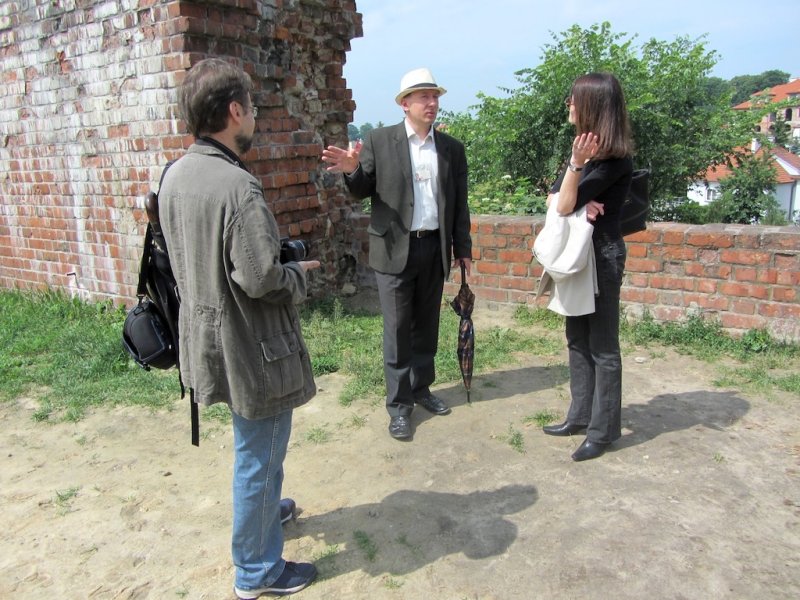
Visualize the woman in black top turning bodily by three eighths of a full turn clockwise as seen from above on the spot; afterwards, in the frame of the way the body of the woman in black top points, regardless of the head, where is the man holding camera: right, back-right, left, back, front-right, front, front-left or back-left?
back

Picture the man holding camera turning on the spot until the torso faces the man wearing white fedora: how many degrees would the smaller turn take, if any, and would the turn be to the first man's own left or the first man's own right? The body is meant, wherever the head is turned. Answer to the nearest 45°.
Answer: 0° — they already face them

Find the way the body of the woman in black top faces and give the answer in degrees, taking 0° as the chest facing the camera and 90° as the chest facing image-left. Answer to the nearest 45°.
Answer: approximately 90°

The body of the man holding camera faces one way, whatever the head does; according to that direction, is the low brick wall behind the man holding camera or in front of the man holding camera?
in front

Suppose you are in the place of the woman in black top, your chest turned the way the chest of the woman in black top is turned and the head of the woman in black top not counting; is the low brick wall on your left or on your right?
on your right

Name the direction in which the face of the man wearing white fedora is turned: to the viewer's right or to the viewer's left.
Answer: to the viewer's right

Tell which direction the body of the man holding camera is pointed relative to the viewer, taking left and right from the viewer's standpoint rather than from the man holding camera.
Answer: facing away from the viewer and to the right of the viewer

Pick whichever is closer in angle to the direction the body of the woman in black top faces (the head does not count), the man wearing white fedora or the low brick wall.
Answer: the man wearing white fedora
